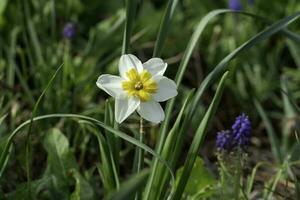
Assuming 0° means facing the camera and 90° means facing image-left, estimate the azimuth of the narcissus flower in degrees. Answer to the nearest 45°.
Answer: approximately 0°
